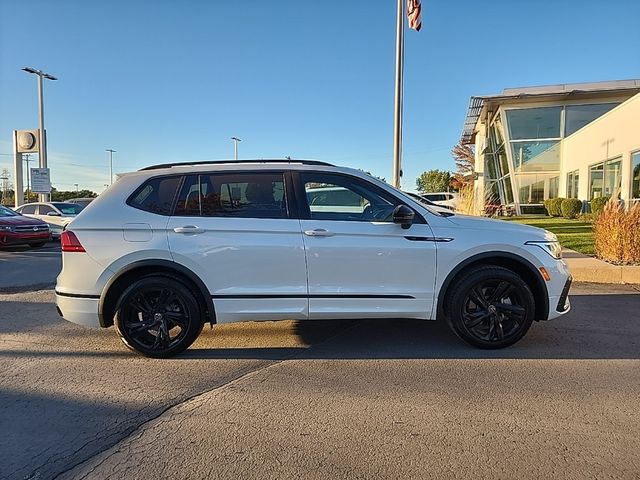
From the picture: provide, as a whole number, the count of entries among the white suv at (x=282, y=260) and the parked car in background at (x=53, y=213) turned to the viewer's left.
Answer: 0

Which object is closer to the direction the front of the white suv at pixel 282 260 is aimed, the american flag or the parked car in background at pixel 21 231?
the american flag

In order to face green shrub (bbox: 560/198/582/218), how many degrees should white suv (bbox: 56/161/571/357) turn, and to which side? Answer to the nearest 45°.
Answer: approximately 45° to its left

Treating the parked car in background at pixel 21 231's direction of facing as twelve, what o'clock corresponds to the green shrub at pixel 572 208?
The green shrub is roughly at 11 o'clock from the parked car in background.

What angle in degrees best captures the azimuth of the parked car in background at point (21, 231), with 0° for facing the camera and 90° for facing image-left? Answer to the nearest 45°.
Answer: approximately 315°

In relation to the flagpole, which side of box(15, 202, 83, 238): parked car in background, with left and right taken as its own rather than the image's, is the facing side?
front

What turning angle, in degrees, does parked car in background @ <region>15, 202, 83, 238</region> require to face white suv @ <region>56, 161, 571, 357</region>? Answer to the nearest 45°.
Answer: approximately 45° to its right

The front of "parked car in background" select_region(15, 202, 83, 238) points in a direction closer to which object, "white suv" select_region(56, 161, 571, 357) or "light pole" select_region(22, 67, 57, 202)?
the white suv

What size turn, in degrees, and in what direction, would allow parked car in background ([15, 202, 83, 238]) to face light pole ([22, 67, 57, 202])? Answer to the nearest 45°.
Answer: approximately 135° to its left

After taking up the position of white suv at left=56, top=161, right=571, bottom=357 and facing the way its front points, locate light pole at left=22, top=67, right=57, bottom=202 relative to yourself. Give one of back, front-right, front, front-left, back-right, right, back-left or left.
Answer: back-left

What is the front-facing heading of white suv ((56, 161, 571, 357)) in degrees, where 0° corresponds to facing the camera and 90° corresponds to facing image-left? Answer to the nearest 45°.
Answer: approximately 270°
